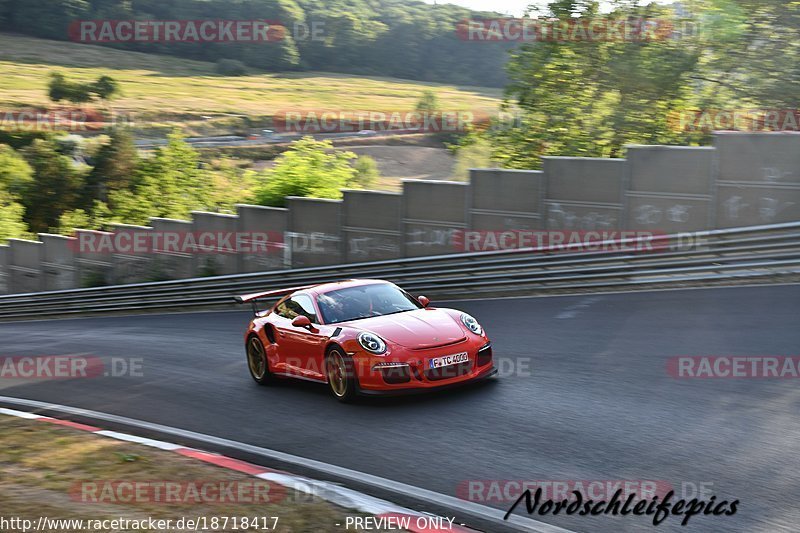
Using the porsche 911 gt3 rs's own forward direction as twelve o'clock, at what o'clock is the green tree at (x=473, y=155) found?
The green tree is roughly at 8 o'clock from the porsche 911 gt3 rs.

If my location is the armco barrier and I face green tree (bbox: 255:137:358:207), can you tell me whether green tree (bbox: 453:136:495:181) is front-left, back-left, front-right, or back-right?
front-right

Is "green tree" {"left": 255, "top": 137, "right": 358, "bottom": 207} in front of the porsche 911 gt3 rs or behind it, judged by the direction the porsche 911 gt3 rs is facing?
behind

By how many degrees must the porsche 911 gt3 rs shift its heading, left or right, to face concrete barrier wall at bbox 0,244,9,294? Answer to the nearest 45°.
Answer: approximately 180°

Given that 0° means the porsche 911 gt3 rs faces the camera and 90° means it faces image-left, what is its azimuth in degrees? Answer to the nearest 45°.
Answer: approximately 315°
